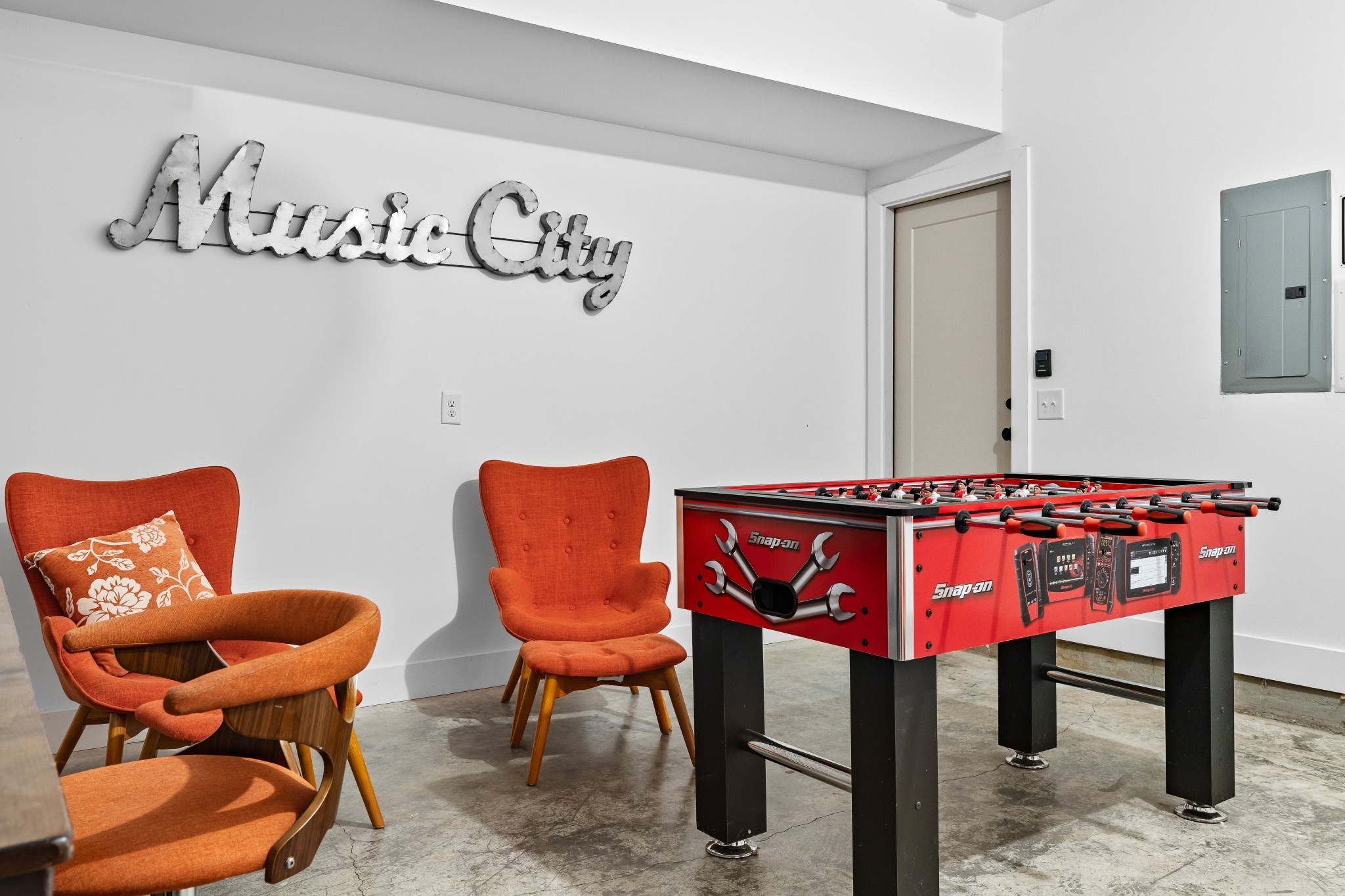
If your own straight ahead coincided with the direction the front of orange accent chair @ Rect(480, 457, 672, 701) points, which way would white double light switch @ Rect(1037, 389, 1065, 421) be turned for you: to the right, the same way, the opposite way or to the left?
to the right

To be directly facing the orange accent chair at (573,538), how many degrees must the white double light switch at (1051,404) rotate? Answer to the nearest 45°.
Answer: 0° — it already faces it

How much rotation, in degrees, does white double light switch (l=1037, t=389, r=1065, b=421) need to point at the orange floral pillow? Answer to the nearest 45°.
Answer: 0° — it already faces it

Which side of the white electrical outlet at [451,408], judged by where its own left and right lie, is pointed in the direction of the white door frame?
left

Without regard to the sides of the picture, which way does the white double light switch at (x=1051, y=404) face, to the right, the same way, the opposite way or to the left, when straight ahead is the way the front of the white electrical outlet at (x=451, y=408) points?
to the right

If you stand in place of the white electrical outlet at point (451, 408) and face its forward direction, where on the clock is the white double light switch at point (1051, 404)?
the white double light switch at point (1051, 404) is roughly at 9 o'clock from the white electrical outlet at point (451, 408).

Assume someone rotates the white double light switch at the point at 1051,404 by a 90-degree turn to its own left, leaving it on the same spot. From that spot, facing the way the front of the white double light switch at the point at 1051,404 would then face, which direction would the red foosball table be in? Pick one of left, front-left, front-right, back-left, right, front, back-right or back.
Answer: front-right

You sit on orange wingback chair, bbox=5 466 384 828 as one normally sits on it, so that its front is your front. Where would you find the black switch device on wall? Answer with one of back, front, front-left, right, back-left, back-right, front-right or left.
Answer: front-left

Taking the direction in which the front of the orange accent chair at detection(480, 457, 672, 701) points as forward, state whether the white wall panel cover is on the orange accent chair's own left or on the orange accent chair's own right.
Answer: on the orange accent chair's own left

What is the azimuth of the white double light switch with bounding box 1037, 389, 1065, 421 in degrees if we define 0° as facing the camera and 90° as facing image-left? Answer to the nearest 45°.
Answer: approximately 45°

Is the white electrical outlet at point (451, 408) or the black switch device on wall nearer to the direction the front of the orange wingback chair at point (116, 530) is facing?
the black switch device on wall

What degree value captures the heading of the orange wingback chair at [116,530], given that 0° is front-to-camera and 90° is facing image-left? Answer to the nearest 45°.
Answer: approximately 315°

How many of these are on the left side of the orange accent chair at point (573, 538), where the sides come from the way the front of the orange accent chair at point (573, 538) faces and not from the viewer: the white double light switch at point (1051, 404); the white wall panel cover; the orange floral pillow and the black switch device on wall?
3

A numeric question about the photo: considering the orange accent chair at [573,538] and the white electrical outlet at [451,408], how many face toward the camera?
2

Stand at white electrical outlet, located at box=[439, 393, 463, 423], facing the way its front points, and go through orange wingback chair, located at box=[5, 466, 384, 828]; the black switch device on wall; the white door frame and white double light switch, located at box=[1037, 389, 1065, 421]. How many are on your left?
3
